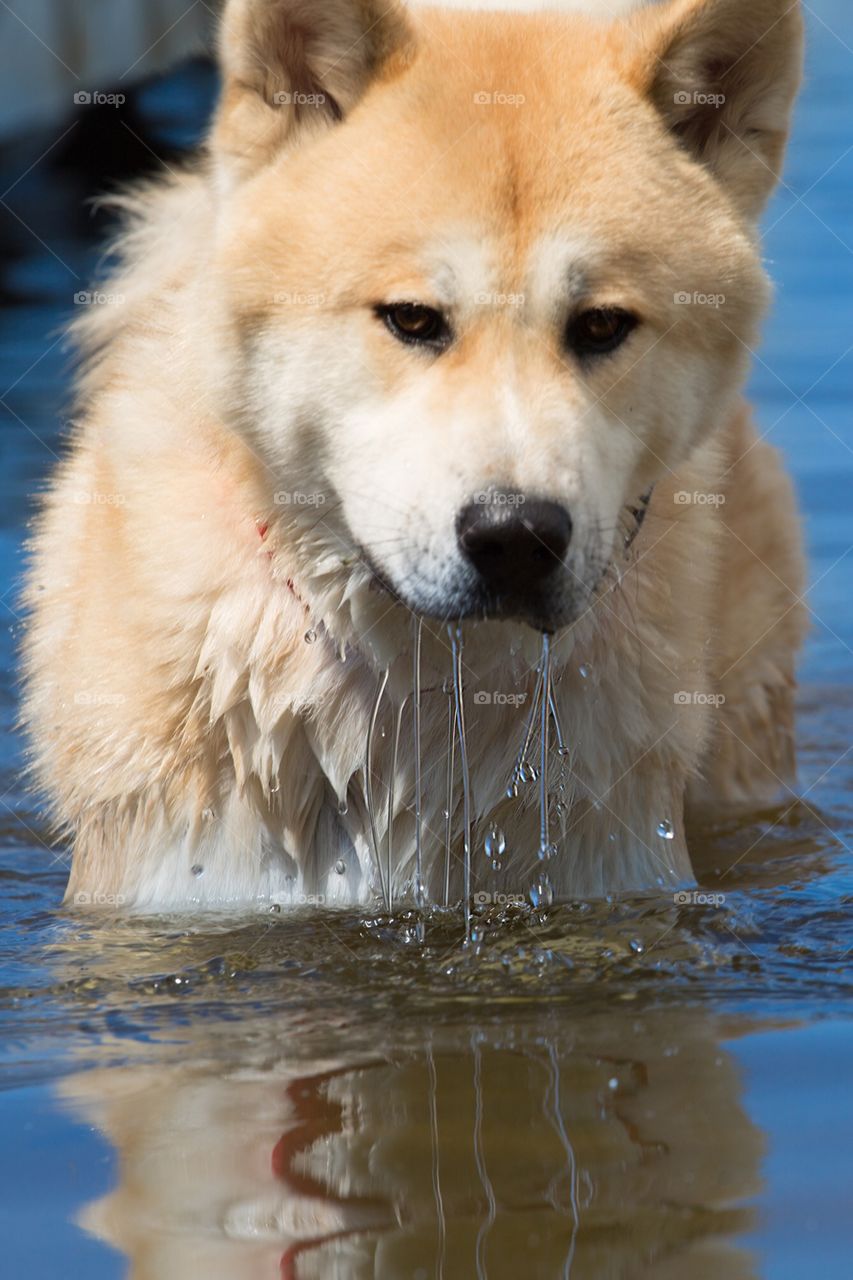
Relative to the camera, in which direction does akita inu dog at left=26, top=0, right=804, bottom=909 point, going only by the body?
toward the camera
